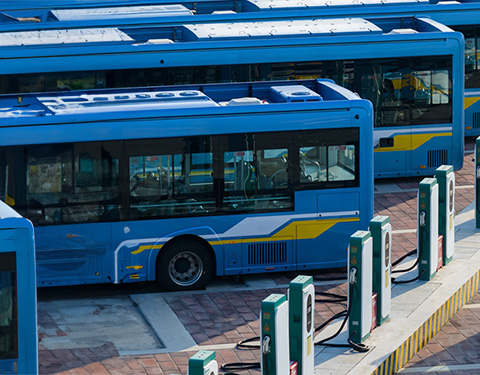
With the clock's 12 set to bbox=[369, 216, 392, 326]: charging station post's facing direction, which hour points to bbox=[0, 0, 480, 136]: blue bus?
The blue bus is roughly at 7 o'clock from the charging station post.

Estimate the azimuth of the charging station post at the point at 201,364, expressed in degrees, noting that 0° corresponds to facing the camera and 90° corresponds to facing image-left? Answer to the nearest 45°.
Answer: approximately 315°

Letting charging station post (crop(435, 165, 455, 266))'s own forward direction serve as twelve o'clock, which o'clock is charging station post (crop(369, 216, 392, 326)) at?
charging station post (crop(369, 216, 392, 326)) is roughly at 2 o'clock from charging station post (crop(435, 165, 455, 266)).

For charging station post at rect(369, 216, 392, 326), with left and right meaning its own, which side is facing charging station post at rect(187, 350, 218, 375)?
right
